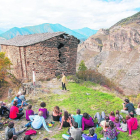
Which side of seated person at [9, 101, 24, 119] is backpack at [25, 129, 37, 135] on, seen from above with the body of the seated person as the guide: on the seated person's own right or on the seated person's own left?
on the seated person's own right

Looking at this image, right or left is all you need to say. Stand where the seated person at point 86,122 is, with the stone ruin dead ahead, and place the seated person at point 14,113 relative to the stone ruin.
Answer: left

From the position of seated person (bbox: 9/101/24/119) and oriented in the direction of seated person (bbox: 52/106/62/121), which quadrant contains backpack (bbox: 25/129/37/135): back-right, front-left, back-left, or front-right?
front-right

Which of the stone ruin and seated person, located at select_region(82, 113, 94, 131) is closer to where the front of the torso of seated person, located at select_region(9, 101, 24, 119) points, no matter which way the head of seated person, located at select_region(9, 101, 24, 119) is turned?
the stone ruin

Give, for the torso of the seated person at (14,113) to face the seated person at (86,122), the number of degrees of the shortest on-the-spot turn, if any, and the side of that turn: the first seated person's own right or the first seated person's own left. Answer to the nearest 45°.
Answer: approximately 90° to the first seated person's own right

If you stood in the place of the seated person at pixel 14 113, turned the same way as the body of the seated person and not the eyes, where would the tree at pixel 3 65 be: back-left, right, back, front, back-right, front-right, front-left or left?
front-left

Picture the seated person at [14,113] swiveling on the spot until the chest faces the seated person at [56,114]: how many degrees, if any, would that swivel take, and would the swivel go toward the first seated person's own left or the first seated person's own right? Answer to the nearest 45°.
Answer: approximately 45° to the first seated person's own right

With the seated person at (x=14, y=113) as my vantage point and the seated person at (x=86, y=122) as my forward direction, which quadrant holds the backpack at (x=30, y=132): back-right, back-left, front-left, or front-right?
front-right

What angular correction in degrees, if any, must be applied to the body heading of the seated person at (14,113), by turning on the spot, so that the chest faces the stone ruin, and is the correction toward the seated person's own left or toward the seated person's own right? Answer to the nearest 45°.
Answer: approximately 45° to the seated person's own left

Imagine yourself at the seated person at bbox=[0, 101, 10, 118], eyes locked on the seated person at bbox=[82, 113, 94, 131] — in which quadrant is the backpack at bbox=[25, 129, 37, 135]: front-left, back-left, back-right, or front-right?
front-right

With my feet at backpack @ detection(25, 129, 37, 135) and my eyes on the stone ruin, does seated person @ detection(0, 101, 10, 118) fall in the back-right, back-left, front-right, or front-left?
front-left

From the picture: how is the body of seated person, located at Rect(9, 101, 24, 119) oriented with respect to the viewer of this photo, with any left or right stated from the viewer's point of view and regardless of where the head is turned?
facing away from the viewer and to the right of the viewer
